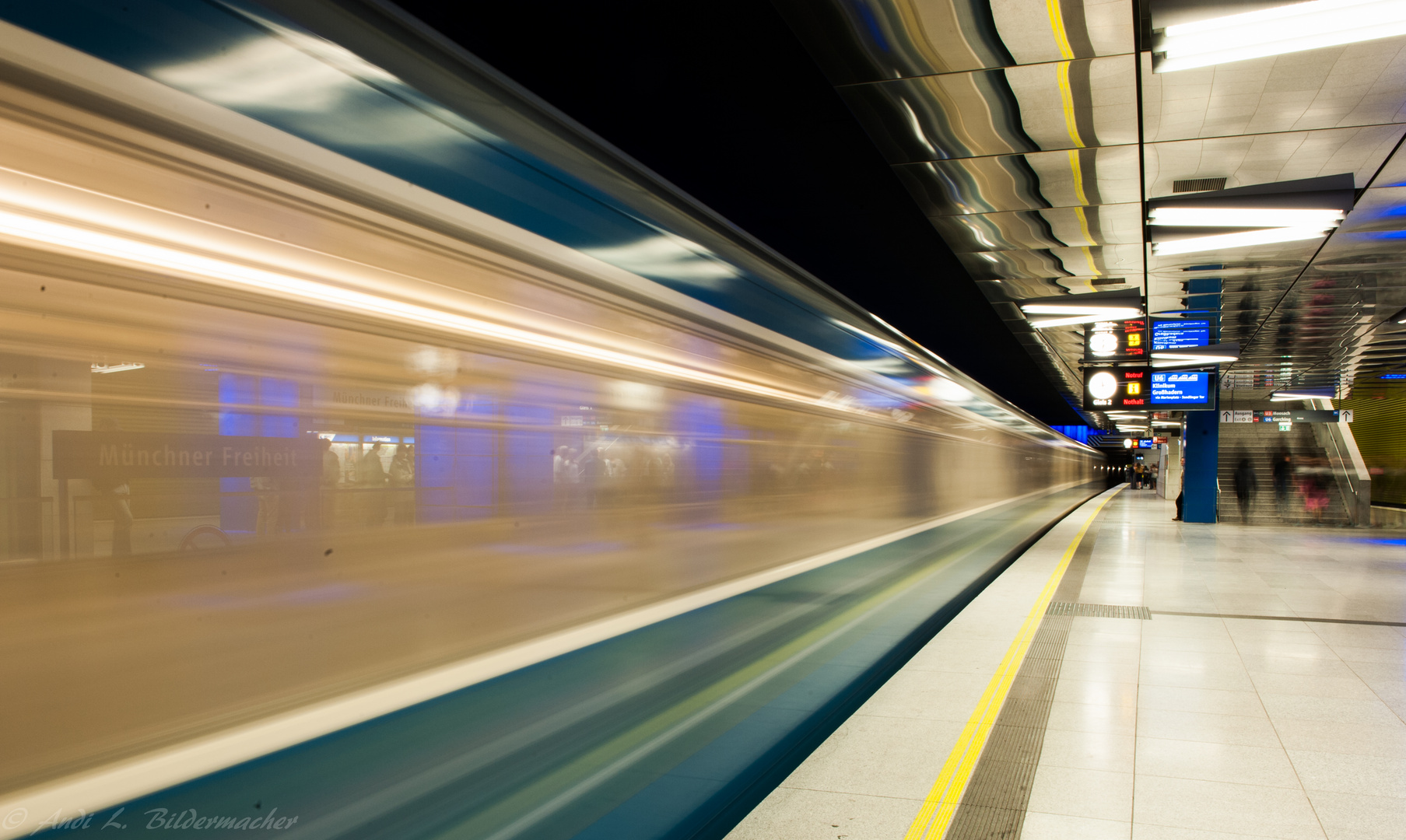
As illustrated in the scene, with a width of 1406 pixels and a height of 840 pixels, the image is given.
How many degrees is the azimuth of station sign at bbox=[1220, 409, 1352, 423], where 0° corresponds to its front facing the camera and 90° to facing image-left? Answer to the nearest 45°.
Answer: approximately 0°

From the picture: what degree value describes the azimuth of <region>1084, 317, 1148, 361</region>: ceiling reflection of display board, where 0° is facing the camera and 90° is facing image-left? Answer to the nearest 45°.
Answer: approximately 0°

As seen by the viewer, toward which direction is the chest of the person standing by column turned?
to the viewer's left

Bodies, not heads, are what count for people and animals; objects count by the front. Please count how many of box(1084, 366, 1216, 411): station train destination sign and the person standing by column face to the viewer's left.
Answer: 1
